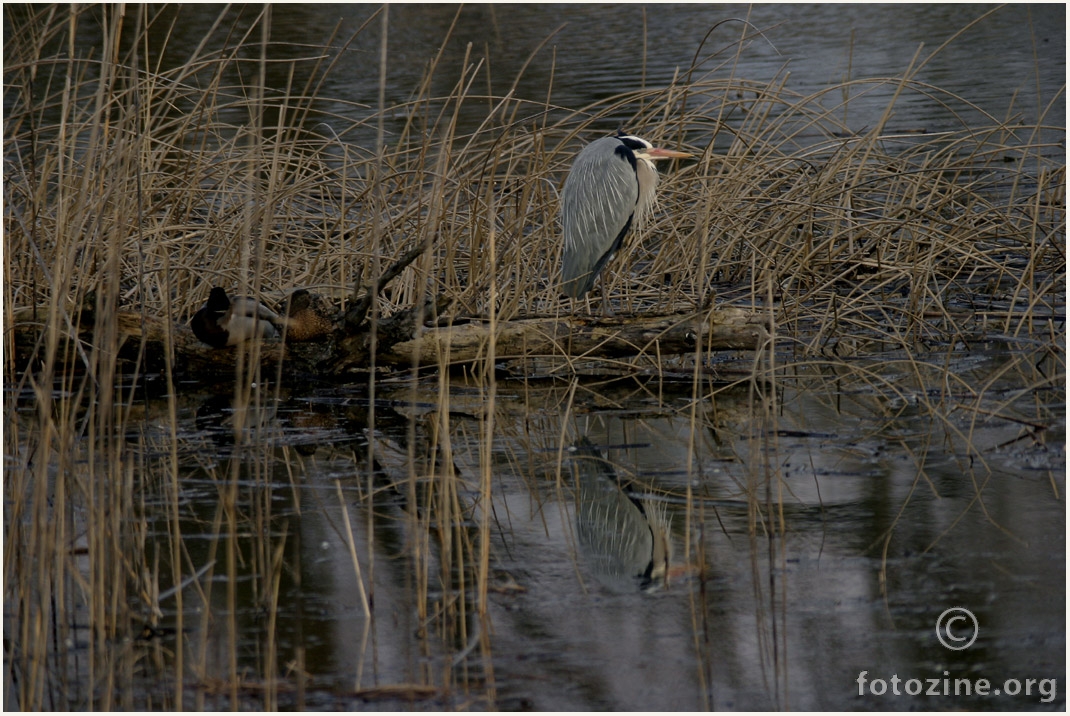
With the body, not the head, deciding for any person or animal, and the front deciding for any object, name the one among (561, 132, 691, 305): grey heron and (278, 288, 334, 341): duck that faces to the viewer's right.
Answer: the grey heron

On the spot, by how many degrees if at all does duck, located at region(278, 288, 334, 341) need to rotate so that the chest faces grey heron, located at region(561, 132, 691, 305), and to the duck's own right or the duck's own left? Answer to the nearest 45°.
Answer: approximately 135° to the duck's own right

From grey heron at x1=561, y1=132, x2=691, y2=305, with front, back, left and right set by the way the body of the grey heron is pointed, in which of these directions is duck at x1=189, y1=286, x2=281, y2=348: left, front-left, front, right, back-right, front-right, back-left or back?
back-right

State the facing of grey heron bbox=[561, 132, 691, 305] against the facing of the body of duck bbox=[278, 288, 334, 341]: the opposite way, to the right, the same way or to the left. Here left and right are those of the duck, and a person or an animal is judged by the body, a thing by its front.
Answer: the opposite way

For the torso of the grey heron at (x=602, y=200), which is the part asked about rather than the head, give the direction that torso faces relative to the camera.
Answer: to the viewer's right

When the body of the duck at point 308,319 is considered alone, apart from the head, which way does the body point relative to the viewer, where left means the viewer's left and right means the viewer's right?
facing to the left of the viewer

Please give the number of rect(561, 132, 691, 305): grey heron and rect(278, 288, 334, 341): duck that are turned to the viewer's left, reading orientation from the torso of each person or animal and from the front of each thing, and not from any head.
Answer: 1
